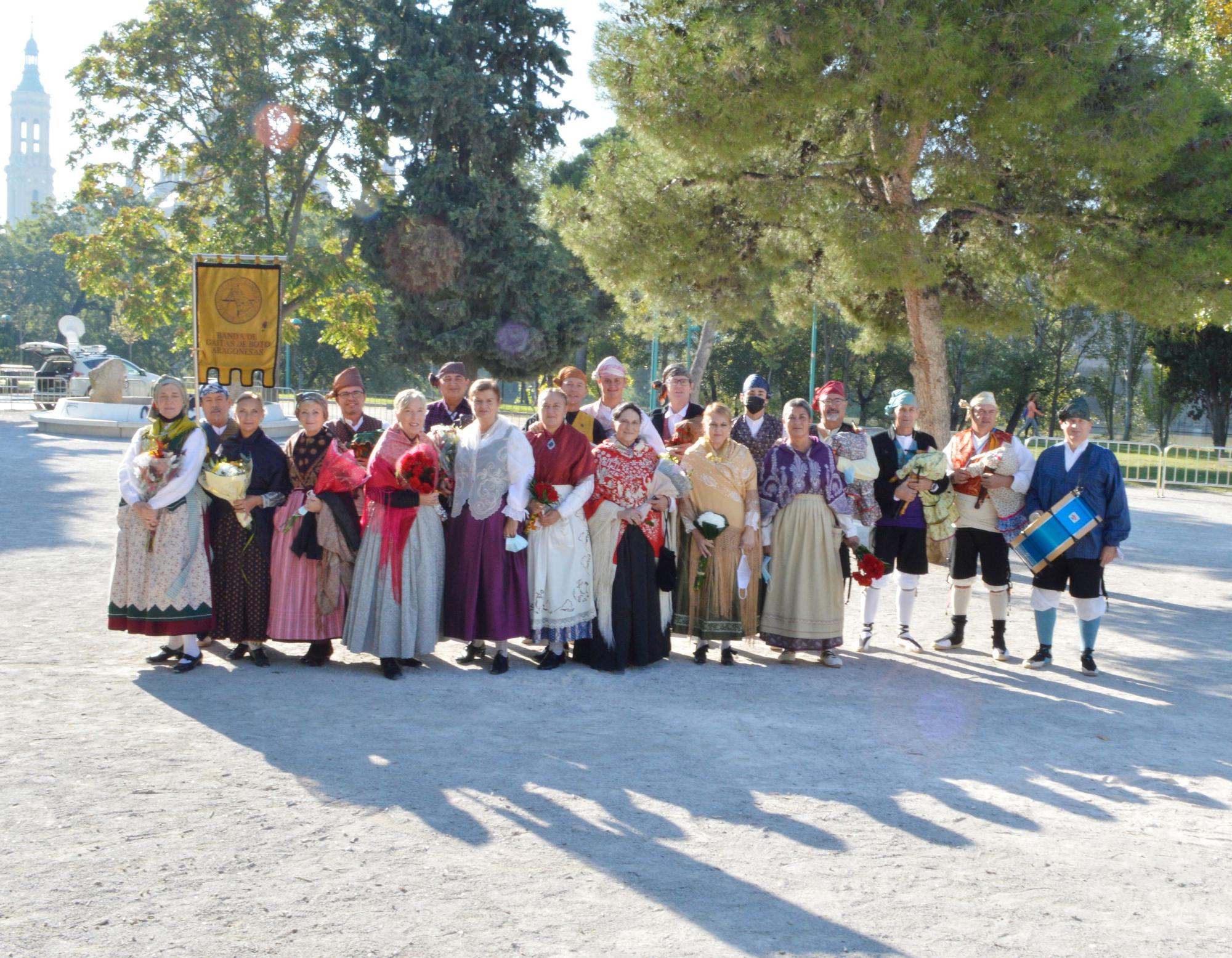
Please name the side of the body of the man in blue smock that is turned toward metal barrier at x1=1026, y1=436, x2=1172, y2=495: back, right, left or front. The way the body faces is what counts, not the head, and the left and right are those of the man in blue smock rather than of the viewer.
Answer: back

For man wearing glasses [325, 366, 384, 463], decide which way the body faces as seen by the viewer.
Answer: toward the camera

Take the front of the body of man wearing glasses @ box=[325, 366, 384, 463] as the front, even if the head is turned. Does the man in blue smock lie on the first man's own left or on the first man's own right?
on the first man's own left

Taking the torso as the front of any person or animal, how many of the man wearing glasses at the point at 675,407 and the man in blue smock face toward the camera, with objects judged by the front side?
2

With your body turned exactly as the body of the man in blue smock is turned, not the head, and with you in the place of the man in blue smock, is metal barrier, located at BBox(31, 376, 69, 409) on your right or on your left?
on your right

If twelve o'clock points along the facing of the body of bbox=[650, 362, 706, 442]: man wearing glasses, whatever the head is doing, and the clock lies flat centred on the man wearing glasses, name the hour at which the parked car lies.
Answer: The parked car is roughly at 5 o'clock from the man wearing glasses.

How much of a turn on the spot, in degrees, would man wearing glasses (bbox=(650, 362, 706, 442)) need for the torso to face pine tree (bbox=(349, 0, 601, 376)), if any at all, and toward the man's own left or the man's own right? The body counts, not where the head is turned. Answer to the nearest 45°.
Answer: approximately 180°

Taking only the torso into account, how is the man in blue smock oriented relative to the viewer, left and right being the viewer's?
facing the viewer

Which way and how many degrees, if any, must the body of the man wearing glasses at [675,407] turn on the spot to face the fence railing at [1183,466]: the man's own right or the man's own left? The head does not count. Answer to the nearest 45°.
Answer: approximately 135° to the man's own left

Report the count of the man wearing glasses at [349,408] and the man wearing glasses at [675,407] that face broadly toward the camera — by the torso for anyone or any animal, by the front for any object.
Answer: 2

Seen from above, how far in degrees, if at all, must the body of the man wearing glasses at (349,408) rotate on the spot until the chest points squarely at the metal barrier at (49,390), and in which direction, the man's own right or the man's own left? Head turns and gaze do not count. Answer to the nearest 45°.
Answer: approximately 180°

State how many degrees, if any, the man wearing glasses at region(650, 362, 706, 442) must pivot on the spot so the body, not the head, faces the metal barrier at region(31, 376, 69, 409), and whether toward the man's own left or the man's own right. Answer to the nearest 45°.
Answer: approximately 135° to the man's own right
